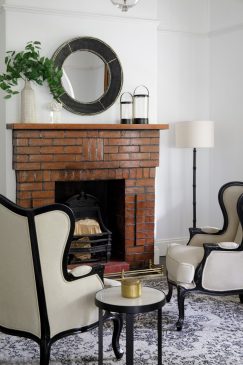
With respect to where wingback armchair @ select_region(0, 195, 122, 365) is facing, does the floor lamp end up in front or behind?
in front

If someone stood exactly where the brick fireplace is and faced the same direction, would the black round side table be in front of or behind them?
in front

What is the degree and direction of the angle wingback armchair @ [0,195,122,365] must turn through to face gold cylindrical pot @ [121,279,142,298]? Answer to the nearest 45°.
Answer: approximately 45° to its right

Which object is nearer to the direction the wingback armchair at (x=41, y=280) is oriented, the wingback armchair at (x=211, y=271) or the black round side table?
the wingback armchair

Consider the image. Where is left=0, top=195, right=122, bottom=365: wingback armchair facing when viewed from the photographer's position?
facing away from the viewer and to the right of the viewer

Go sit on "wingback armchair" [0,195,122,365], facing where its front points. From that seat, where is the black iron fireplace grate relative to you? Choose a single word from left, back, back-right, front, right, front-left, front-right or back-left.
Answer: front-left

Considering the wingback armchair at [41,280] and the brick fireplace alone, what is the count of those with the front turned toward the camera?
1
